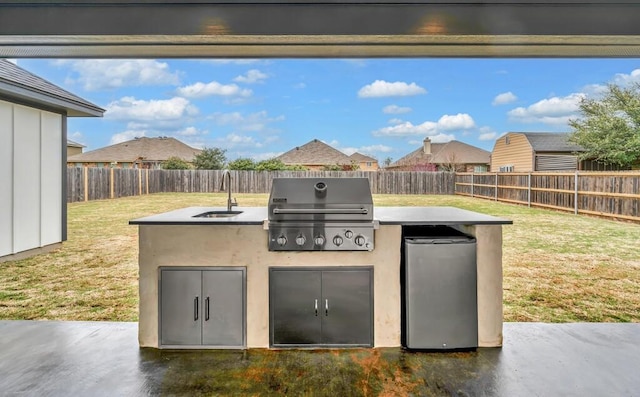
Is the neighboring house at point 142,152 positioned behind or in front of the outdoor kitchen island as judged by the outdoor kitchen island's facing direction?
behind

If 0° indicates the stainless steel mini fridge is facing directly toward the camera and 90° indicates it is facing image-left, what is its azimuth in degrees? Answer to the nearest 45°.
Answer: approximately 0°

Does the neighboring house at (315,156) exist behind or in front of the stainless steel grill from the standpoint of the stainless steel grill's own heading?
behind

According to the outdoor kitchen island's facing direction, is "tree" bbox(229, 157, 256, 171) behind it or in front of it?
behind

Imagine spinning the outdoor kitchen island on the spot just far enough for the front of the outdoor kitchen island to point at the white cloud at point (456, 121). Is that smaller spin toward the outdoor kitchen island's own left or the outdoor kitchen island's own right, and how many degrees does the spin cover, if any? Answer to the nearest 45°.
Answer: approximately 135° to the outdoor kitchen island's own left

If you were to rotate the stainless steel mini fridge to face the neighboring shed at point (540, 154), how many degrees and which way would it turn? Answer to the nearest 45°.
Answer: approximately 180°
